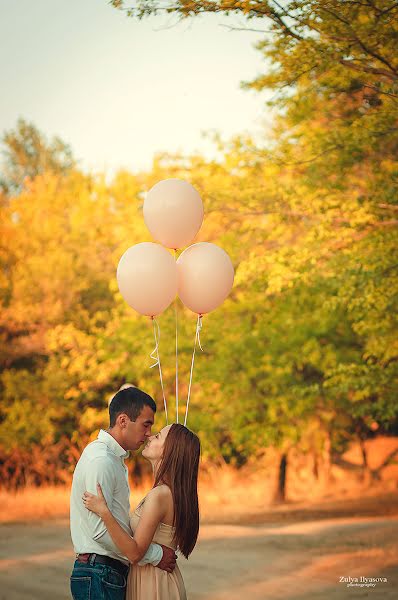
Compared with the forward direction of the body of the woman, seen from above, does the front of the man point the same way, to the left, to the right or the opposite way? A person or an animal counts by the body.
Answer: the opposite way

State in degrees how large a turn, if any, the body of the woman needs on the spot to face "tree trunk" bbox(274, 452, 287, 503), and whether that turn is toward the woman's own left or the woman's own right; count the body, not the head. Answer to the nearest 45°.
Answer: approximately 90° to the woman's own right

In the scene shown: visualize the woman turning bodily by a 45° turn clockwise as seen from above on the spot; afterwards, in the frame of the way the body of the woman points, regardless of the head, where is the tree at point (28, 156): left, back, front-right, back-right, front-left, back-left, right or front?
front-right

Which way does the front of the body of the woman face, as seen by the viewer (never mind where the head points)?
to the viewer's left

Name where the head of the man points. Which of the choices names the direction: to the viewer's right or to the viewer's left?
to the viewer's right

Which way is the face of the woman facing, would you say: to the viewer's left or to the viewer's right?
to the viewer's left

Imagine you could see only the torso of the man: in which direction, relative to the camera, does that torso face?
to the viewer's right

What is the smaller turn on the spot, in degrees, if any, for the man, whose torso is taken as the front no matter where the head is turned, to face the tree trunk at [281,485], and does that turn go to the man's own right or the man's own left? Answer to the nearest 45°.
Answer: approximately 90° to the man's own left

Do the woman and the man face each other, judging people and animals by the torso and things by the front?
yes
